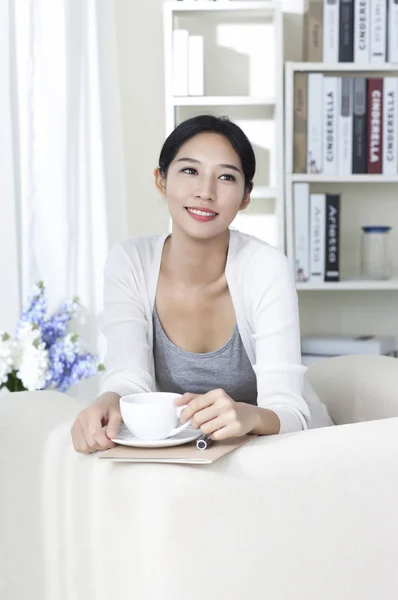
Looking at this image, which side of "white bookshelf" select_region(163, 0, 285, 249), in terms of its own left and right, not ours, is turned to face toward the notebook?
front

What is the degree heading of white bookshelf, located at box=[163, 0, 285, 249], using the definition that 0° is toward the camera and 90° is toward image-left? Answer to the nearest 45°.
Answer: approximately 0°

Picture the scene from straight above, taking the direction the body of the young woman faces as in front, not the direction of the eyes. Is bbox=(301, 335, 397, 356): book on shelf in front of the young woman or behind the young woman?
behind

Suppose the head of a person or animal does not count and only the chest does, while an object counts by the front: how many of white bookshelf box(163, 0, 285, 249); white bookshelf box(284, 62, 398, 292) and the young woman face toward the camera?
3

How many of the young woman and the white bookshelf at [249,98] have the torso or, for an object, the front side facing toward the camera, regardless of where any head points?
2

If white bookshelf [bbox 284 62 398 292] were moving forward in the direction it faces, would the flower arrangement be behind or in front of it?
in front

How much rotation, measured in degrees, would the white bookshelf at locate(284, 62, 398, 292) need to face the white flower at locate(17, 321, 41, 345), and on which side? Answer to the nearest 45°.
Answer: approximately 45° to its right

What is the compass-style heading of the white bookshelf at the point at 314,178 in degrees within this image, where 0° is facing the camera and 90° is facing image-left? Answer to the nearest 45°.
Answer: approximately 0°

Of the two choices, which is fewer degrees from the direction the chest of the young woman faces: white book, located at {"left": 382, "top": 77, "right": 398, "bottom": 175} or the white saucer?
the white saucer
